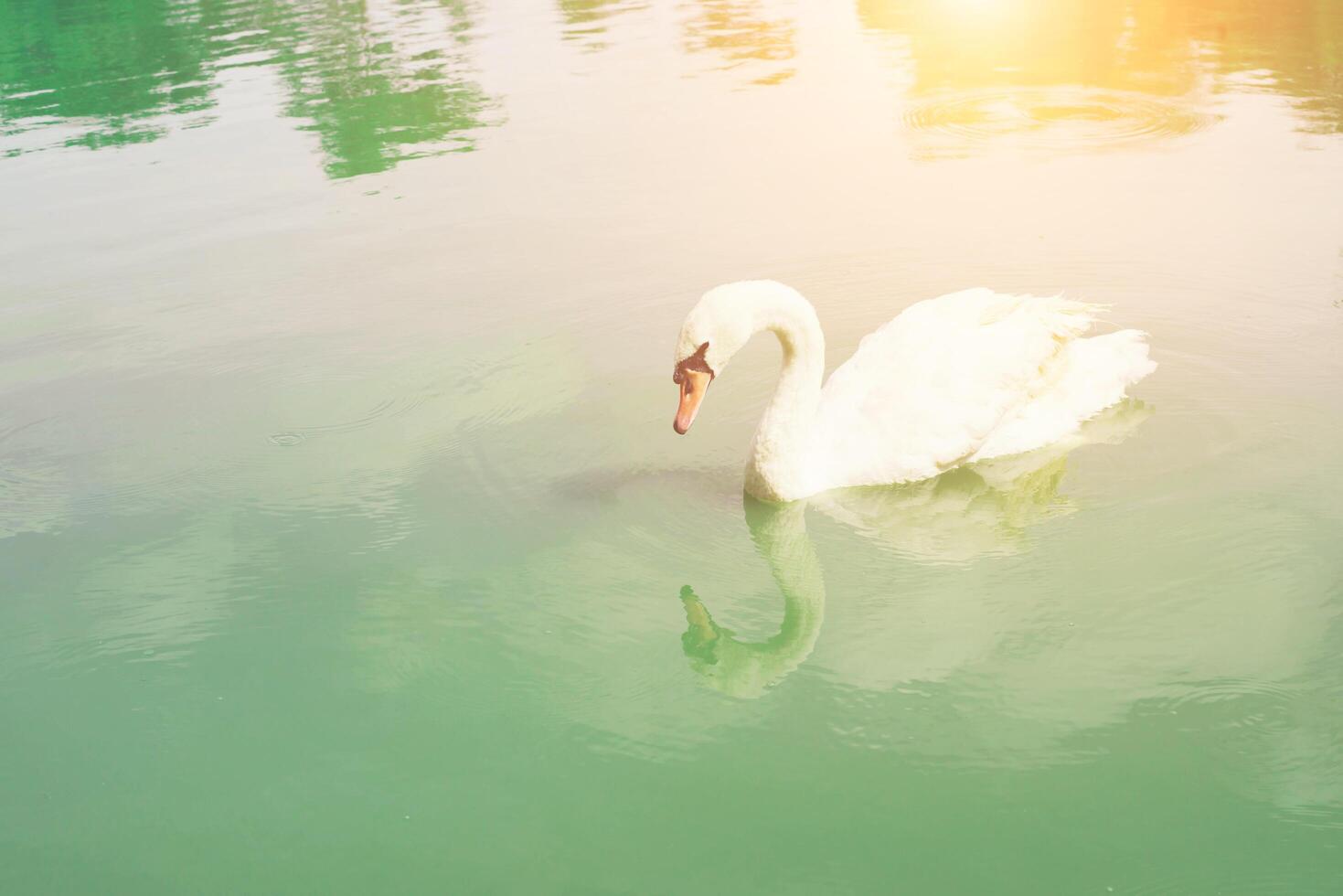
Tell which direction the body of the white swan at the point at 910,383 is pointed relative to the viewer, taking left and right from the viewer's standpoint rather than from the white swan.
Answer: facing the viewer and to the left of the viewer
